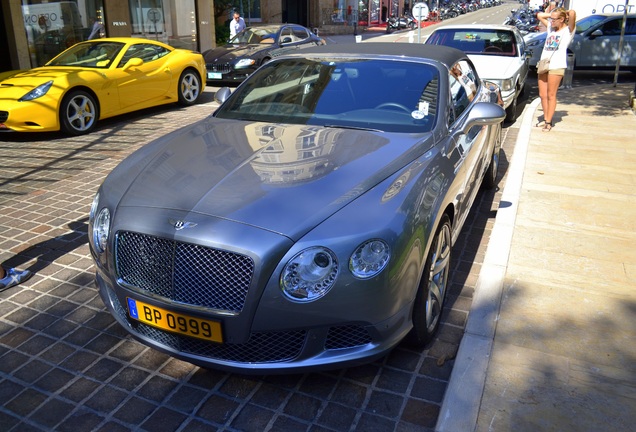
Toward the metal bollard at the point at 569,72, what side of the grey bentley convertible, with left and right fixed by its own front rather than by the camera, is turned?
back

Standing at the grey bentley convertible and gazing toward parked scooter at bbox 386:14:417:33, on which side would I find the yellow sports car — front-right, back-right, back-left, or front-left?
front-left

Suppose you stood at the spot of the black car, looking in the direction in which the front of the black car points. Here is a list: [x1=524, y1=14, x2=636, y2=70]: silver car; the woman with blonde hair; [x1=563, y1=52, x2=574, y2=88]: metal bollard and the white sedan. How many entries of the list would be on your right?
0

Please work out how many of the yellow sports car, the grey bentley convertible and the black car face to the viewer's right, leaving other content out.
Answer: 0

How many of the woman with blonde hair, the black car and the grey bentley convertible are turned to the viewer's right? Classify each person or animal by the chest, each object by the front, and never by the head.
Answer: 0

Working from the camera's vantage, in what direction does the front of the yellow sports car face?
facing the viewer and to the left of the viewer

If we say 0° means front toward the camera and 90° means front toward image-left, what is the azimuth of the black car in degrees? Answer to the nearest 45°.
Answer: approximately 45°

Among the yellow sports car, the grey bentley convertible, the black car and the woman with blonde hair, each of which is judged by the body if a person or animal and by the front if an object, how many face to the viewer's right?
0

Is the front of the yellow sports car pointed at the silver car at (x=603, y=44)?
no

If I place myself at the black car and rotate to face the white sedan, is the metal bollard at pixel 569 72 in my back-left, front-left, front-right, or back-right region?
front-left

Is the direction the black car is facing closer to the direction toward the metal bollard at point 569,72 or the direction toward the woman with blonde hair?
the woman with blonde hair

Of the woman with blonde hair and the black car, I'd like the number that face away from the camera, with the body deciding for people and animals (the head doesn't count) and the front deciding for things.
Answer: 0

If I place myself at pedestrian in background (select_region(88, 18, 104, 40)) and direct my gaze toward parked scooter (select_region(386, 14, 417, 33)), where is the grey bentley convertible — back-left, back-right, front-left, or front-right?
back-right

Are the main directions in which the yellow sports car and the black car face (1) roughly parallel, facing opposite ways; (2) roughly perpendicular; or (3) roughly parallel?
roughly parallel

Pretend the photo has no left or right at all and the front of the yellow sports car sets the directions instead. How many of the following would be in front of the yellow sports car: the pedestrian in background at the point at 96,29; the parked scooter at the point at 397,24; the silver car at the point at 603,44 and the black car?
0

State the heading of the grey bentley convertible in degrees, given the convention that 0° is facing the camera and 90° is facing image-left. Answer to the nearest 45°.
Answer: approximately 45°
